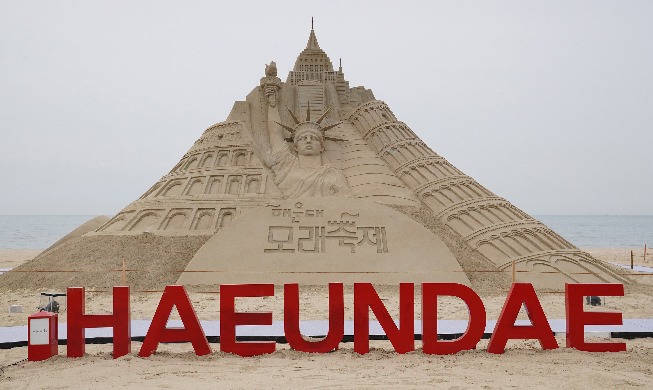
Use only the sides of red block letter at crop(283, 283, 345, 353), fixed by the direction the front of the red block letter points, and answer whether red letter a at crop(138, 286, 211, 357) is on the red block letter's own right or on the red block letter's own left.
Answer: on the red block letter's own right

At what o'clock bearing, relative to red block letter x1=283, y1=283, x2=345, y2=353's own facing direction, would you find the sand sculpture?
The sand sculpture is roughly at 6 o'clock from the red block letter.

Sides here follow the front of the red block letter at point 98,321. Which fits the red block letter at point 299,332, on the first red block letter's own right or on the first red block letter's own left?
on the first red block letter's own left

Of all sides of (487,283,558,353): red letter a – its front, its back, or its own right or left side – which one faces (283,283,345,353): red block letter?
right

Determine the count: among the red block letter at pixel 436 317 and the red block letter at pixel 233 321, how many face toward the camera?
2

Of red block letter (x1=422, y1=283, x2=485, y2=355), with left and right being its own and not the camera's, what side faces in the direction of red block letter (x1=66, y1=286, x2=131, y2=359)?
right

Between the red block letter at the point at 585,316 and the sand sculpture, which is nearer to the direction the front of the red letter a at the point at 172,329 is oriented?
the red block letter
